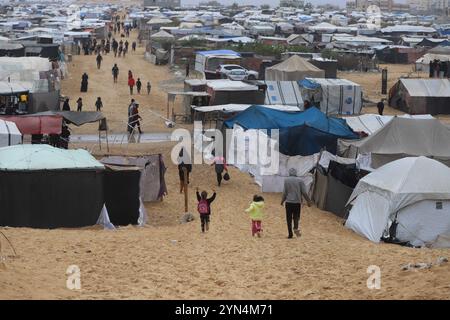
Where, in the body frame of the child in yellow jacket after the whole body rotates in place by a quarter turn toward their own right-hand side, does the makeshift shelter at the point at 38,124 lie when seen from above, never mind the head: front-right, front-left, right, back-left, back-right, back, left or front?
back-left

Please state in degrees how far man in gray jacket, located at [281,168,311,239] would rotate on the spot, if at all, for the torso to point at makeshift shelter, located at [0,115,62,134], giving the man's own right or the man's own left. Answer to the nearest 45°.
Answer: approximately 45° to the man's own left

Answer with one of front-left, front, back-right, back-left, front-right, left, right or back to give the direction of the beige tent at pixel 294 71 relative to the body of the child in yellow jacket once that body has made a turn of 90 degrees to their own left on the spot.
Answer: right

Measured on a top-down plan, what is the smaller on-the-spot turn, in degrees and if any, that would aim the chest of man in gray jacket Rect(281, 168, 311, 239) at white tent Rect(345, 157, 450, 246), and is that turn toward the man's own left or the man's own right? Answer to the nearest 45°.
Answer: approximately 45° to the man's own right

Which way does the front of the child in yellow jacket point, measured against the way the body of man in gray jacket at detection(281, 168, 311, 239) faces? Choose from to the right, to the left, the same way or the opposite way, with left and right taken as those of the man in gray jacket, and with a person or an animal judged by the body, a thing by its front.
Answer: the same way

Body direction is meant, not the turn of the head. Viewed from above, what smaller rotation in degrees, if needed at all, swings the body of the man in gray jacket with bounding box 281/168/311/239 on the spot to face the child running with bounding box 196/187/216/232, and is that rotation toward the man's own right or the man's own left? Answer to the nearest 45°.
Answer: approximately 45° to the man's own left

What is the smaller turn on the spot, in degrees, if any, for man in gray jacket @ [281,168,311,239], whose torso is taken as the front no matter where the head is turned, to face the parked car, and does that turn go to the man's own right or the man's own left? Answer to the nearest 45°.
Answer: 0° — they already face it

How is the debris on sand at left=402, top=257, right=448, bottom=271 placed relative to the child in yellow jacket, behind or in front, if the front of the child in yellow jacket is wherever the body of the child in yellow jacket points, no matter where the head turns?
behind

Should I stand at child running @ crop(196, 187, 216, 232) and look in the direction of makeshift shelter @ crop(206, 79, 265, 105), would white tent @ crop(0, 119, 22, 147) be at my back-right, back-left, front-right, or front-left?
front-left

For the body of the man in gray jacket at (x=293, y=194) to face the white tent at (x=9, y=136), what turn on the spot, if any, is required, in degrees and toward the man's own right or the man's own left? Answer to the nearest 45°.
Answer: approximately 45° to the man's own left

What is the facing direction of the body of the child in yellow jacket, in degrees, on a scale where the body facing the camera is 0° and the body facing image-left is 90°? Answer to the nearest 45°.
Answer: approximately 180°

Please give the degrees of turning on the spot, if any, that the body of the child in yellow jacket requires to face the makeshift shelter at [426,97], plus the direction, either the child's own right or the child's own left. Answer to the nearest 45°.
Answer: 0° — they already face it

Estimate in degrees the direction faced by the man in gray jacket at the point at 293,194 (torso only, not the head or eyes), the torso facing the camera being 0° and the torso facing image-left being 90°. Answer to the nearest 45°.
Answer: approximately 180°

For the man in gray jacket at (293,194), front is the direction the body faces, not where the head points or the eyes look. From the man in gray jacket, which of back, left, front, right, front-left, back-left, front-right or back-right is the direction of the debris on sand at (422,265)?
back-right

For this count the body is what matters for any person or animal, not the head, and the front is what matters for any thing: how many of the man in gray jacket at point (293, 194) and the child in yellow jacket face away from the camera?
2

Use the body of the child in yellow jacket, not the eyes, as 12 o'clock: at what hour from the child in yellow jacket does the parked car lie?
The parked car is roughly at 12 o'clock from the child in yellow jacket.
